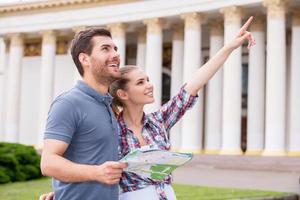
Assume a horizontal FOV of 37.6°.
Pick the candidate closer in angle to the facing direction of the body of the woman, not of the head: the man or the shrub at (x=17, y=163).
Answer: the man

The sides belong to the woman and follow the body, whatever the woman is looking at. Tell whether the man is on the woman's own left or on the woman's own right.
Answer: on the woman's own right
